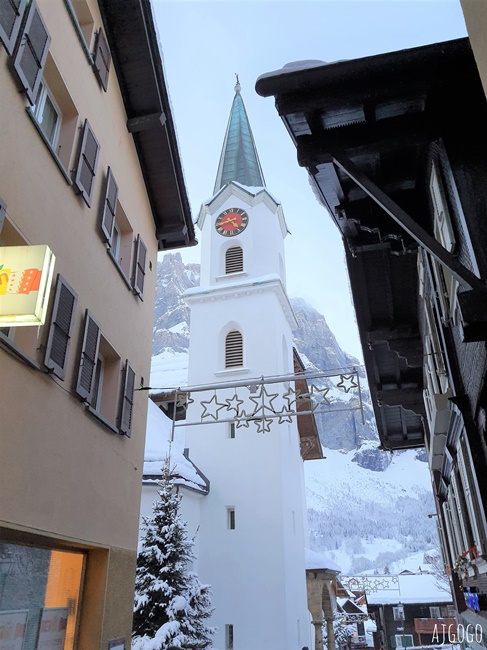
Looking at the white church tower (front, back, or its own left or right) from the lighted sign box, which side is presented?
front

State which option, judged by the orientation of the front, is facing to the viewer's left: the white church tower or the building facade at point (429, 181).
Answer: the building facade

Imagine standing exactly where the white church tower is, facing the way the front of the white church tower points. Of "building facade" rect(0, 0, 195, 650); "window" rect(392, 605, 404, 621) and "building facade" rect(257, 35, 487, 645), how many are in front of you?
2

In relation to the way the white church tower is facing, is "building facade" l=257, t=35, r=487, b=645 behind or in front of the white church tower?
in front

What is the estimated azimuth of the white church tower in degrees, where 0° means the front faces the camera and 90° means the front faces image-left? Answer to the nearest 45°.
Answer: approximately 0°

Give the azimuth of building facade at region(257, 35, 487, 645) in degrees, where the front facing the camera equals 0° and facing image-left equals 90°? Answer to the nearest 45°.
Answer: approximately 90°

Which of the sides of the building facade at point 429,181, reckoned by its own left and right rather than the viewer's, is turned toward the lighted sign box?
front

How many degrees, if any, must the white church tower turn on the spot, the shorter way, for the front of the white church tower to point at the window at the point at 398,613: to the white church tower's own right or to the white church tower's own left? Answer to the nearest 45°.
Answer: approximately 135° to the white church tower's own left

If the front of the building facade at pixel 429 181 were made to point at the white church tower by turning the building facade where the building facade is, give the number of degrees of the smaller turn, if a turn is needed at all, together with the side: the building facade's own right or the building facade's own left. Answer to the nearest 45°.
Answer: approximately 90° to the building facade's own right

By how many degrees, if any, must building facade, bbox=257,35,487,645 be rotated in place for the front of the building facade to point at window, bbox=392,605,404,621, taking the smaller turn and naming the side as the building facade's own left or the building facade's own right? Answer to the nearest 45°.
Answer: approximately 90° to the building facade's own right

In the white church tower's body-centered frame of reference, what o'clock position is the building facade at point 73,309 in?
The building facade is roughly at 12 o'clock from the white church tower.

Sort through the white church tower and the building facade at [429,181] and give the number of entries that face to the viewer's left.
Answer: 1

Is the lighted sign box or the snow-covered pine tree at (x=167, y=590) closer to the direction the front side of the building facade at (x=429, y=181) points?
the lighted sign box

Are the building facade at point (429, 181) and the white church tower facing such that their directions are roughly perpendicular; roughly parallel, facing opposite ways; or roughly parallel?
roughly perpendicular
